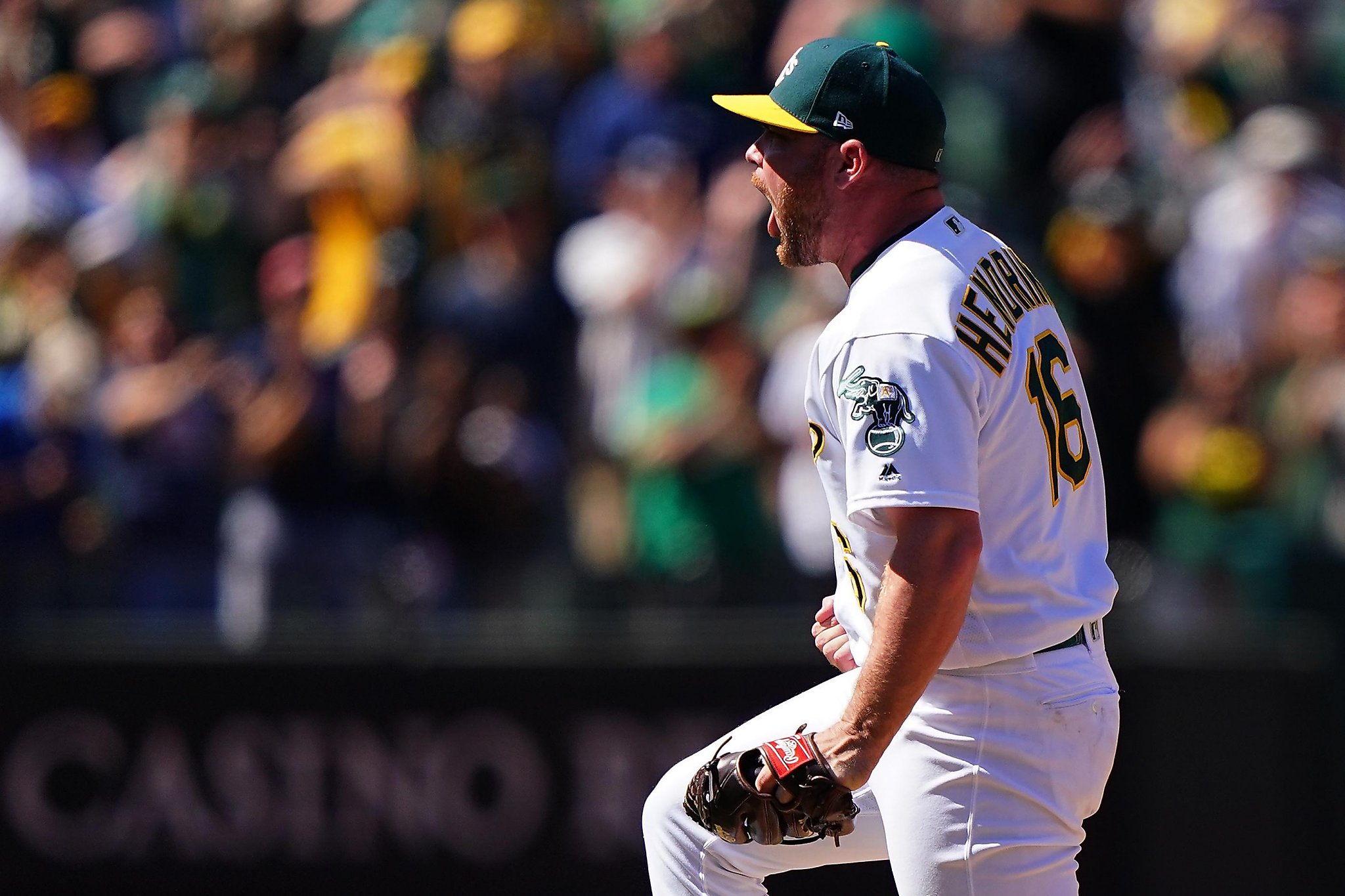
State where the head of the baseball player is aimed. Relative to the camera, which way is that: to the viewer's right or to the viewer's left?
to the viewer's left

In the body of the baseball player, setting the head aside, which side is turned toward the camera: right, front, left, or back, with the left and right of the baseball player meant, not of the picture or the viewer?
left
